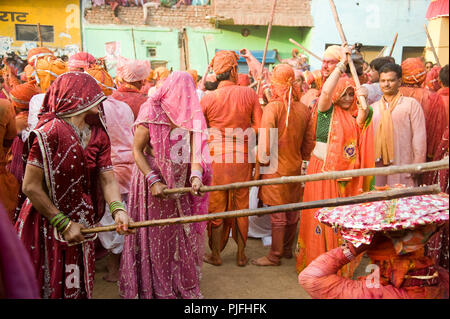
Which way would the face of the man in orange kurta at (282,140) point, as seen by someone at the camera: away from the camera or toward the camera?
away from the camera

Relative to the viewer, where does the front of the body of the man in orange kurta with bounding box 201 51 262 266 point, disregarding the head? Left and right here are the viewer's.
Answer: facing away from the viewer

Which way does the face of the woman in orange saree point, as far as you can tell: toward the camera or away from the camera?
toward the camera
